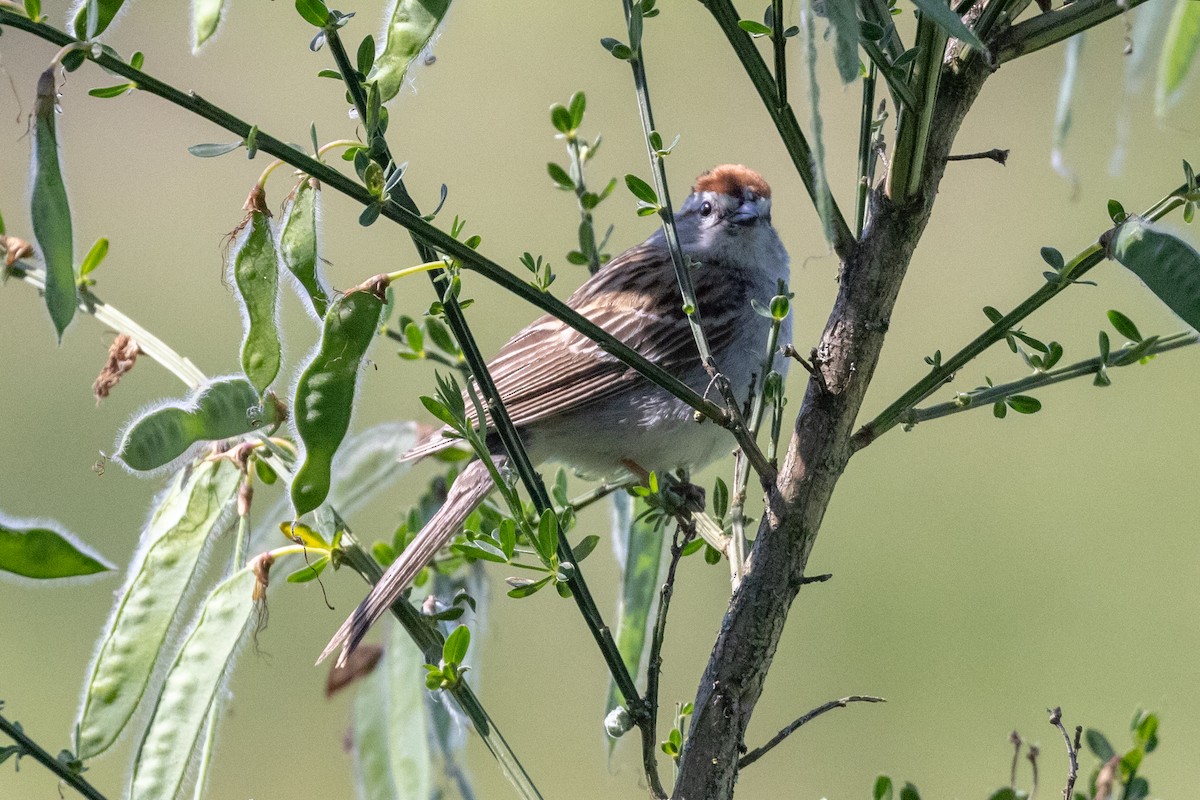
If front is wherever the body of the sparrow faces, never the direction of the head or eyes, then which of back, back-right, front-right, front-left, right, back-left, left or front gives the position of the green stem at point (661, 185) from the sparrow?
right

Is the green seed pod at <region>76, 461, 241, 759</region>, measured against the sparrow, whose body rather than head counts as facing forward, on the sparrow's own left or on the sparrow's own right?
on the sparrow's own right

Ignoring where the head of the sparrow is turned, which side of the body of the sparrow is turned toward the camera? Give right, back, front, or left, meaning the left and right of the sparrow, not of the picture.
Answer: right
